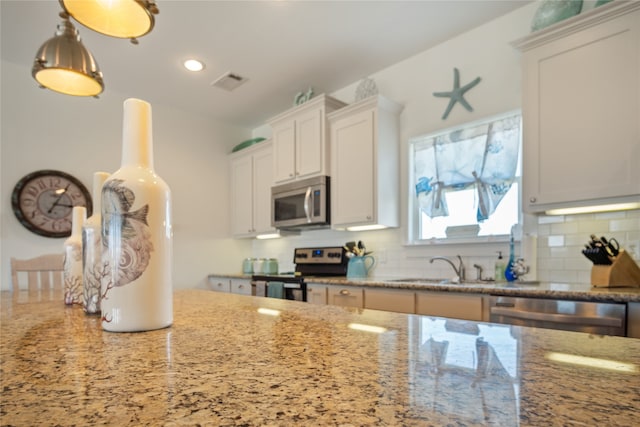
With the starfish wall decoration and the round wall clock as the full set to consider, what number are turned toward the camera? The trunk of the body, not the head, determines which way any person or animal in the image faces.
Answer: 2

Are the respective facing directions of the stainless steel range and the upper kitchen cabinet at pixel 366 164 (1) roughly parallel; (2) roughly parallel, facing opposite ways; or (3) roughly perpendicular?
roughly parallel

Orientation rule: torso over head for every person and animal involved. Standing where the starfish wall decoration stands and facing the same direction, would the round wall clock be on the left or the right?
on its right

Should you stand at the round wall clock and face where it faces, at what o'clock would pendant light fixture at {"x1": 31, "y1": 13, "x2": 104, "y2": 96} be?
The pendant light fixture is roughly at 12 o'clock from the round wall clock.

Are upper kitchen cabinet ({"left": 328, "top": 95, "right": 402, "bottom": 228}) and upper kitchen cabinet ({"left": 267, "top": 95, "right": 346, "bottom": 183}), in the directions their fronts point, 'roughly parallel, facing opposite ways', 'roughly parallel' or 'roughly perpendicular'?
roughly parallel

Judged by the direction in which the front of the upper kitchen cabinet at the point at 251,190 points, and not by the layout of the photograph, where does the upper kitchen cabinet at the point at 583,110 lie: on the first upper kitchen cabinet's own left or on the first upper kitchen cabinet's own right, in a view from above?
on the first upper kitchen cabinet's own left

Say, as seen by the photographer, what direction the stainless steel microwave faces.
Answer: facing the viewer and to the left of the viewer

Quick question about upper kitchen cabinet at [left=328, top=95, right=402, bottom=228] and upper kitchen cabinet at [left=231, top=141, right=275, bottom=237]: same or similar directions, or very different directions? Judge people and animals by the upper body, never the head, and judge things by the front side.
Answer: same or similar directions

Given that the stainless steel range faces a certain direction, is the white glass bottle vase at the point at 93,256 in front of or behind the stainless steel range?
in front

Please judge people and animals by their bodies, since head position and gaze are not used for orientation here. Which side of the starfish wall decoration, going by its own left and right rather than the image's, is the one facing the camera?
front
